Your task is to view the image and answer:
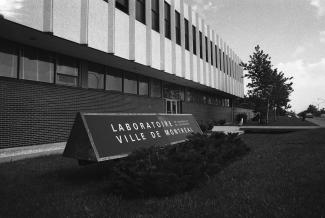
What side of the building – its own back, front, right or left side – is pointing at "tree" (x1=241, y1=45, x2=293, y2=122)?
left

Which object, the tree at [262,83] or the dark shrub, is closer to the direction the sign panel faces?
the dark shrub

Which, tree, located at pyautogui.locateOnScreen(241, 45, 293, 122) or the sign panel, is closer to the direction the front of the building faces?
the sign panel

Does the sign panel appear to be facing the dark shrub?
yes

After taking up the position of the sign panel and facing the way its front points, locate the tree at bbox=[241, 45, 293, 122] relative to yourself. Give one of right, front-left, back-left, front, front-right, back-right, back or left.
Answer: left
